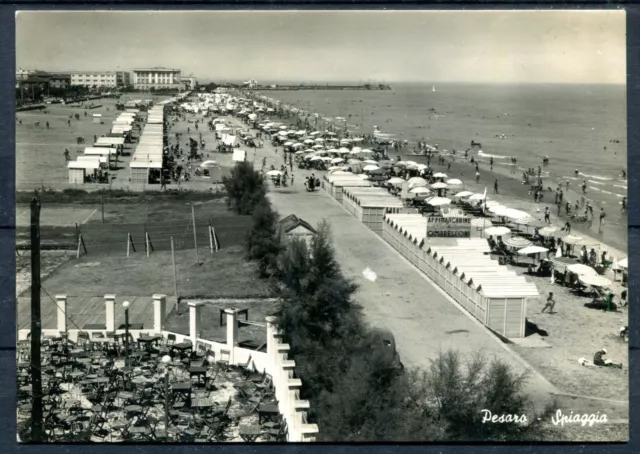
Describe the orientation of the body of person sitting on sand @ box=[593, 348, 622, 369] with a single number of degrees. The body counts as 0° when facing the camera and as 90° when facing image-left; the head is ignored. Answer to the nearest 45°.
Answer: approximately 270°

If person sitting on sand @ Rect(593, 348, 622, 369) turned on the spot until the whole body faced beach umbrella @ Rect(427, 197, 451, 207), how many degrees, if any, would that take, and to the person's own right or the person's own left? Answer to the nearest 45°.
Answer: approximately 90° to the person's own left
